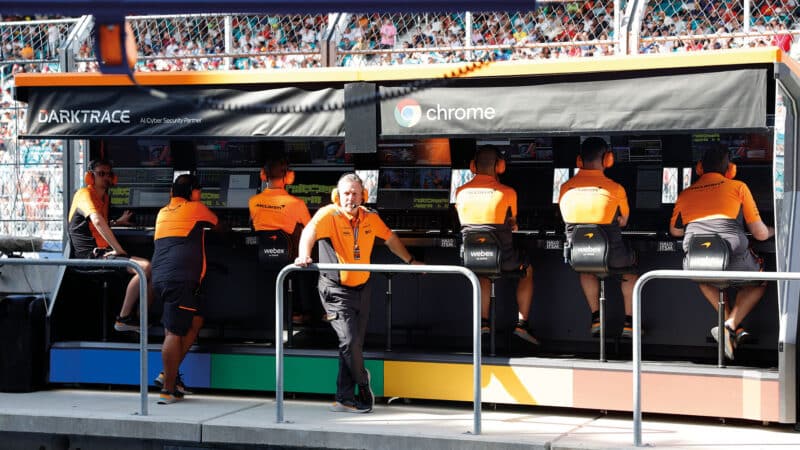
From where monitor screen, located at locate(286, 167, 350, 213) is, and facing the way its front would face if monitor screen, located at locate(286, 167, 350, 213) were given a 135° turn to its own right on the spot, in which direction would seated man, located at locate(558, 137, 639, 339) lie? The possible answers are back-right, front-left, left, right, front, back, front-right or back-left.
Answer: back

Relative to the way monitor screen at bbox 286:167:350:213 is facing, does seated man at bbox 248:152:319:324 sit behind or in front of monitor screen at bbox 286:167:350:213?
in front

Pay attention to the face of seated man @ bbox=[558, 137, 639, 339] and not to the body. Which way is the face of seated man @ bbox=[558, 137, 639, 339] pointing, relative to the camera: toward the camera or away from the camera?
away from the camera

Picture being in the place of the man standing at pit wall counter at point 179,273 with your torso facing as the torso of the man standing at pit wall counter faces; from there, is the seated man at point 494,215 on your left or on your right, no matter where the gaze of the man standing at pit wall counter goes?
on your right

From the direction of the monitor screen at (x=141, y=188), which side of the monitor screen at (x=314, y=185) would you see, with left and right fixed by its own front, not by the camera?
right

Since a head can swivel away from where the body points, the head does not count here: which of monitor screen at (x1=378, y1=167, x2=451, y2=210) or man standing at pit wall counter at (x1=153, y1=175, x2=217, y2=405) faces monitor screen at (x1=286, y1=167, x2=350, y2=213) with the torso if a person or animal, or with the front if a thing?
the man standing at pit wall counter

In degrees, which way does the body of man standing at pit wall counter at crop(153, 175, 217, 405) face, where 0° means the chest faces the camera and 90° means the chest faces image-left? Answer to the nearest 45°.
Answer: approximately 225°

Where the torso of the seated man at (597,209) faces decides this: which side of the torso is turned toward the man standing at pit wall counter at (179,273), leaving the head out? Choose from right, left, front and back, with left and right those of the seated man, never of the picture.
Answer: left

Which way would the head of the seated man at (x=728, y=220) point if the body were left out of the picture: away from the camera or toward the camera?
away from the camera

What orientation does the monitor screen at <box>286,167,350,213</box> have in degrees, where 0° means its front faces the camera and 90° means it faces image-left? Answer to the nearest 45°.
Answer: approximately 0°

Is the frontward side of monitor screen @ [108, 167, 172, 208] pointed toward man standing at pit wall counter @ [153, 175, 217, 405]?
yes

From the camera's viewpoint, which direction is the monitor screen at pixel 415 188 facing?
toward the camera

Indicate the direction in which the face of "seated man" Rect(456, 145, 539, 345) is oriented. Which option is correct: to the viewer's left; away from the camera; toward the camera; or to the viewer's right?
away from the camera

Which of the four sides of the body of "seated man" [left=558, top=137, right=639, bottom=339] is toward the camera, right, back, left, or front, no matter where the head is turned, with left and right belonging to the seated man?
back
